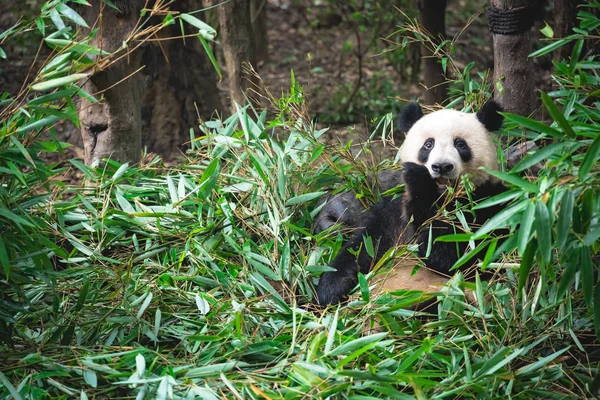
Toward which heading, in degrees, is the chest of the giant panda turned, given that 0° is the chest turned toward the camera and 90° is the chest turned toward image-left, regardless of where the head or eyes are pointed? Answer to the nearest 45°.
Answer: approximately 0°

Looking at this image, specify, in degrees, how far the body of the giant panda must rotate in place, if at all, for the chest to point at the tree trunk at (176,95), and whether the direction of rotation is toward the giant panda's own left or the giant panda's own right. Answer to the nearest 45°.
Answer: approximately 135° to the giant panda's own right

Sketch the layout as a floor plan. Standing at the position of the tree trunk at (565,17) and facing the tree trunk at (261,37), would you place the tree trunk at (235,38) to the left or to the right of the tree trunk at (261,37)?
left

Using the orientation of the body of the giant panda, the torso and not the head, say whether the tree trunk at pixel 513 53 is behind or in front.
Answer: behind

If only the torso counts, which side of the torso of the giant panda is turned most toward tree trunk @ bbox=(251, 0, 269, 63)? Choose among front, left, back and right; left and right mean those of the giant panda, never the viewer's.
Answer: back

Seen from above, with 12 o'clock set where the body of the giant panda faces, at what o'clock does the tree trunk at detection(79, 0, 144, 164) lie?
The tree trunk is roughly at 4 o'clock from the giant panda.

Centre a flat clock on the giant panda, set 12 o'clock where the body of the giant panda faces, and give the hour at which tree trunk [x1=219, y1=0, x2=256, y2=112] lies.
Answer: The tree trunk is roughly at 5 o'clock from the giant panda.
